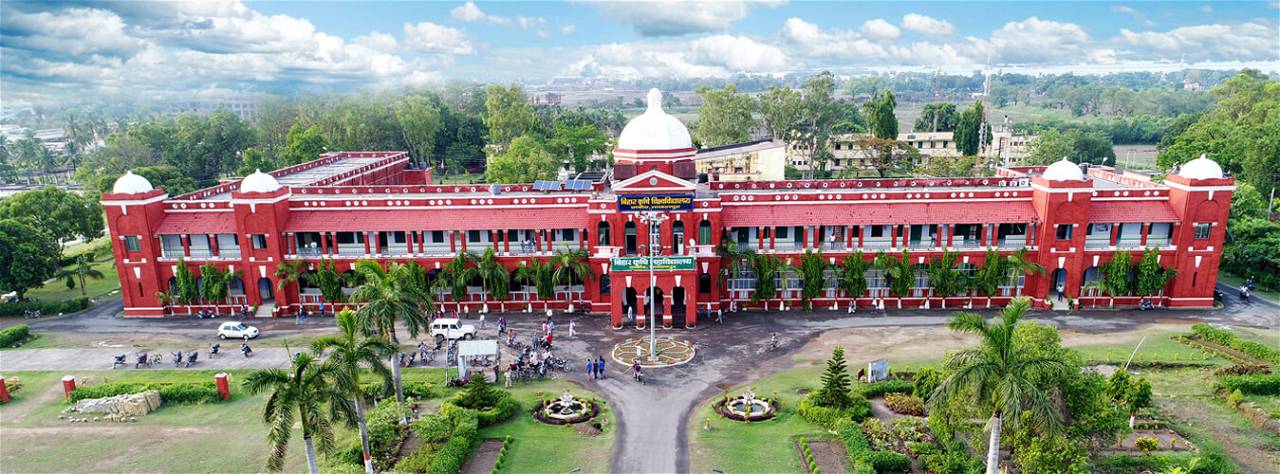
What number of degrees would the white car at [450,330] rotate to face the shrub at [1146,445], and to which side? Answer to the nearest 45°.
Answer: approximately 45° to its right

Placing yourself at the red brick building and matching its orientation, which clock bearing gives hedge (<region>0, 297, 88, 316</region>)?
The hedge is roughly at 3 o'clock from the red brick building.

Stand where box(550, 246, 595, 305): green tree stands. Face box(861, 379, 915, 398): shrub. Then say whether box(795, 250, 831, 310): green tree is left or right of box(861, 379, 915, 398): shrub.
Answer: left

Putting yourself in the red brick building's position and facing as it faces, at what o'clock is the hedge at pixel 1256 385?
The hedge is roughly at 10 o'clock from the red brick building.

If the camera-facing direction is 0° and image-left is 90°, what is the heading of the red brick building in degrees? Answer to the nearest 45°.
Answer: approximately 0°

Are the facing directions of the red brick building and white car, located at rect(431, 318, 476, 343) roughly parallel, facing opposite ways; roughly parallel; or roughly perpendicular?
roughly perpendicular

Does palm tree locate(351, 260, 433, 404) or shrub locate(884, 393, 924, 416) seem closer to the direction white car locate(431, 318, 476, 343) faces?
the shrub

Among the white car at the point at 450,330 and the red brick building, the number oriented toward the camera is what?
1

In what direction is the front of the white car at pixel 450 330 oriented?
to the viewer's right

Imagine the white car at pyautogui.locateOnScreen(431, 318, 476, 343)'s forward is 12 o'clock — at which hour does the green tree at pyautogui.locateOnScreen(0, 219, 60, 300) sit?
The green tree is roughly at 7 o'clock from the white car.
